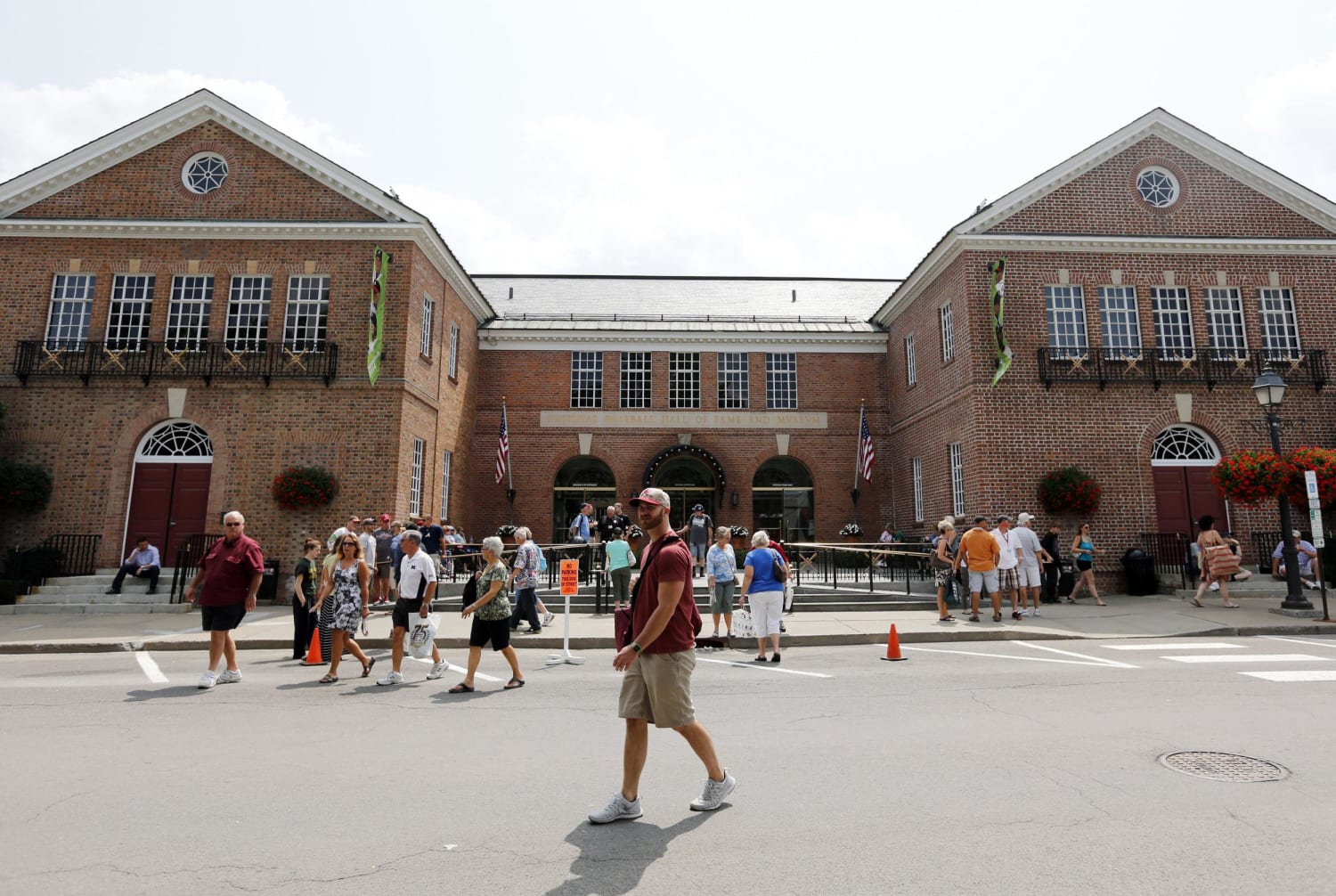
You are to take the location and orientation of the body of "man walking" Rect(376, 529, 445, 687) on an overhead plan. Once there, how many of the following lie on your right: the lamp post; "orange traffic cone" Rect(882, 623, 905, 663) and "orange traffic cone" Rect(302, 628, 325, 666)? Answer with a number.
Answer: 1

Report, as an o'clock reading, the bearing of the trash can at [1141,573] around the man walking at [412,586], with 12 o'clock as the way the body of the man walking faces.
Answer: The trash can is roughly at 7 o'clock from the man walking.

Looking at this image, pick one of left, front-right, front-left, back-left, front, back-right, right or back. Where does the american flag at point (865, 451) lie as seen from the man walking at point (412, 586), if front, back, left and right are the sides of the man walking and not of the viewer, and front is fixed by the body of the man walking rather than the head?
back

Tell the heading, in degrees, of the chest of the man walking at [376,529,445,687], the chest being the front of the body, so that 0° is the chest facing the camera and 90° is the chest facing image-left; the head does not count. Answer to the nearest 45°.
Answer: approximately 45°

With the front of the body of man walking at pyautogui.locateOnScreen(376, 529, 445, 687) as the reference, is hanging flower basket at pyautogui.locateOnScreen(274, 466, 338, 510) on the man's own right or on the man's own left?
on the man's own right

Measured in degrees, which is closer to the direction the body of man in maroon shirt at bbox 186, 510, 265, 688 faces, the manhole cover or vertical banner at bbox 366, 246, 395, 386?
the manhole cover

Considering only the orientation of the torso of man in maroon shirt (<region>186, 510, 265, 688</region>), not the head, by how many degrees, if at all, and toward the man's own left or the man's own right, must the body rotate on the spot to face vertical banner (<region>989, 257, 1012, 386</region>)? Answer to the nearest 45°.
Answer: approximately 135° to the man's own left

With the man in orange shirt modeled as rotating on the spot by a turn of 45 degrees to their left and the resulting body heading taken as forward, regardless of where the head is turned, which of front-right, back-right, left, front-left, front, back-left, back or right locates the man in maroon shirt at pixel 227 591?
left

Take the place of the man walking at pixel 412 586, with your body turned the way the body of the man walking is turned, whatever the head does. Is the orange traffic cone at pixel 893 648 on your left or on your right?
on your left

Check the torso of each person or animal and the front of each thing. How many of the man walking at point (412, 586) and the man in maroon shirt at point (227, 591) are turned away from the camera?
0

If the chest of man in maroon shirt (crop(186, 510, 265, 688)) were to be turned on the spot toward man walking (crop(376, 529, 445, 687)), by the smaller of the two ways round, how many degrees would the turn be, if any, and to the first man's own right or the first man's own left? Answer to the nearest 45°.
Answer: approximately 135° to the first man's own left

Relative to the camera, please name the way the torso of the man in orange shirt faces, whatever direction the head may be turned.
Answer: away from the camera
